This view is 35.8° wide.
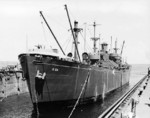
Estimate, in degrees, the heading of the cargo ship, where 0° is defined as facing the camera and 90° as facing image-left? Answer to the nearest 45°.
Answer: approximately 45°
